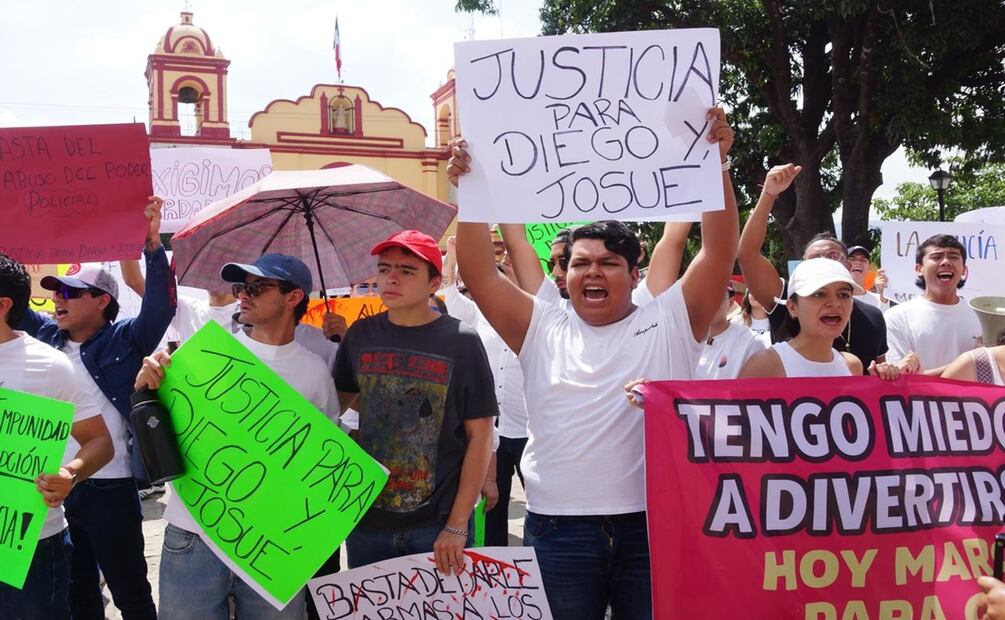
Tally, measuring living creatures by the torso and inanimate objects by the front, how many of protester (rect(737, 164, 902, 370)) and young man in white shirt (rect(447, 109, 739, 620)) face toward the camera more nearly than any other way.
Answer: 2

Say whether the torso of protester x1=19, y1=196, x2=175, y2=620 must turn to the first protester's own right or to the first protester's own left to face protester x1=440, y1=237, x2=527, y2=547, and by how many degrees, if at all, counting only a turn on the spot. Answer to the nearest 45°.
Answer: approximately 135° to the first protester's own left

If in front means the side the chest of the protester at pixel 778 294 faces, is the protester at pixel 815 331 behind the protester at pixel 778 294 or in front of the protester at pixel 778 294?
in front

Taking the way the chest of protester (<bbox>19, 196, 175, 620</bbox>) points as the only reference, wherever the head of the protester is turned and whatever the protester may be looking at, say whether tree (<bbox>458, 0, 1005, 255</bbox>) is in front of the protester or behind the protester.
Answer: behind
